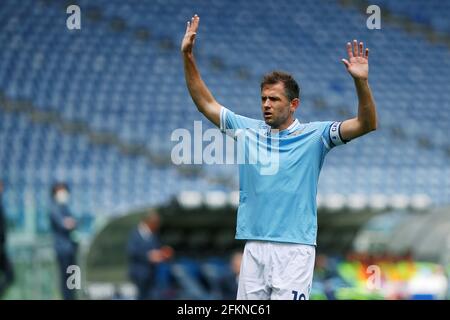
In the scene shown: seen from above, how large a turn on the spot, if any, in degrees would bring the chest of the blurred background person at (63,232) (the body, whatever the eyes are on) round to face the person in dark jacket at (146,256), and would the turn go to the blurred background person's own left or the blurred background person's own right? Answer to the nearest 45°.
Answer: approximately 45° to the blurred background person's own left

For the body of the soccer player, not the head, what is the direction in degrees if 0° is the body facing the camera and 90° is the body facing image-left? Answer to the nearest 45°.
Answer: approximately 45°

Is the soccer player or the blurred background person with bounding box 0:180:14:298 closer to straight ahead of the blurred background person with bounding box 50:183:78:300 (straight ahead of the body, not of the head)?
the soccer player

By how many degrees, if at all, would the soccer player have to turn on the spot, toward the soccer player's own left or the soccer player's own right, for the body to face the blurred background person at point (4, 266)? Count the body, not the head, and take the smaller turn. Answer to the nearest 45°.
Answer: approximately 90° to the soccer player's own right

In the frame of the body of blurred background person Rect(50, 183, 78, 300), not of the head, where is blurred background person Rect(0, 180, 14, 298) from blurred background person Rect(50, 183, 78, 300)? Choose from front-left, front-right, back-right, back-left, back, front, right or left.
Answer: back-right
